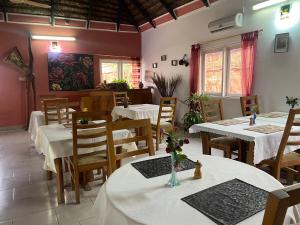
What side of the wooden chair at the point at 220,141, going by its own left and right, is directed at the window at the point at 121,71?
back

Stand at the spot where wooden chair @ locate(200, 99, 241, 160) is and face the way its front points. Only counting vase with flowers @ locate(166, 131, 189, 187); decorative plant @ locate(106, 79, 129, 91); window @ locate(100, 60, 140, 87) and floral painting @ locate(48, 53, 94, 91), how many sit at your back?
3

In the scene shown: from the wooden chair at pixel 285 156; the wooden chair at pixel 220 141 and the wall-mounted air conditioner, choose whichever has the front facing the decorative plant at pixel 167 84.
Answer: the wooden chair at pixel 285 156

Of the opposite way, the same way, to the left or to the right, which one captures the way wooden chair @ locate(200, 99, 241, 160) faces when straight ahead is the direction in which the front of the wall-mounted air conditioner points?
to the left

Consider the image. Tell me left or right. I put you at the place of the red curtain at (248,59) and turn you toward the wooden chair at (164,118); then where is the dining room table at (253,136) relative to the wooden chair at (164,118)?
left

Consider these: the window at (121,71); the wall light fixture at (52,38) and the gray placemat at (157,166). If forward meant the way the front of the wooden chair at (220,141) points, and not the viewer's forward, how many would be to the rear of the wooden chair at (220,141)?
2

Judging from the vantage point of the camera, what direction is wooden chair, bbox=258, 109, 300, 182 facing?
facing away from the viewer and to the left of the viewer

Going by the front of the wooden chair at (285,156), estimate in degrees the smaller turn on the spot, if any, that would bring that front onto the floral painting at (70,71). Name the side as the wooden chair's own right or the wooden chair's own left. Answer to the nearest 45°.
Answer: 0° — it already faces it

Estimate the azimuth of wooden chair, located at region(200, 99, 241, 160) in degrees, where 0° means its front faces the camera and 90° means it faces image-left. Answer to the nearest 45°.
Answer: approximately 315°
